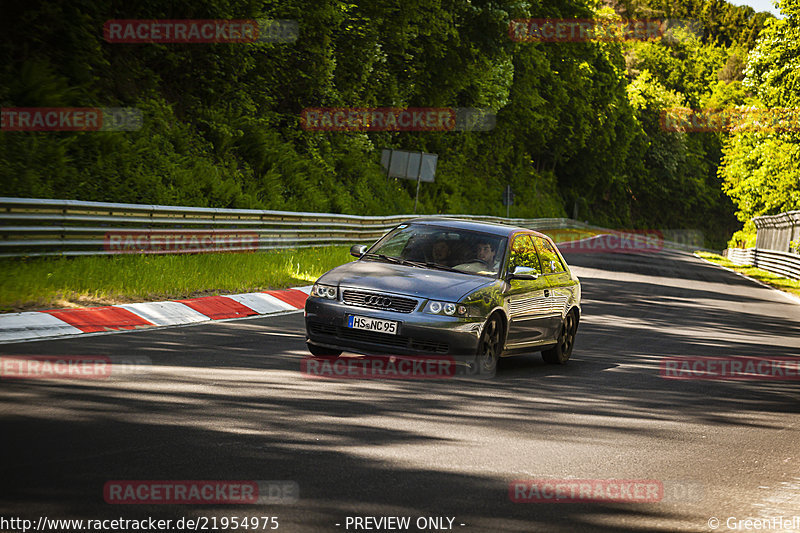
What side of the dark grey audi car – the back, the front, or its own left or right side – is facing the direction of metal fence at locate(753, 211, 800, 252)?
back

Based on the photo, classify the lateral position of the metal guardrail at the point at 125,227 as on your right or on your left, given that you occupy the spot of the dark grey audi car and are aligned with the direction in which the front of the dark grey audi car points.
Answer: on your right

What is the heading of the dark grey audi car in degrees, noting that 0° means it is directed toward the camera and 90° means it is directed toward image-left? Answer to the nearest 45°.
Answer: approximately 45°

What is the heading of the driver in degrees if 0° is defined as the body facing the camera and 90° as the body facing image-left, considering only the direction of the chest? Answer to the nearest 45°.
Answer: approximately 45°

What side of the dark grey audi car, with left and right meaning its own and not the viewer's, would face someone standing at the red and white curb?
right

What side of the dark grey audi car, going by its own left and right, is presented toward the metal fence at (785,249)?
back

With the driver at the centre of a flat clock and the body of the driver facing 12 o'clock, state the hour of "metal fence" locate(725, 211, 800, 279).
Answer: The metal fence is roughly at 5 o'clock from the driver.

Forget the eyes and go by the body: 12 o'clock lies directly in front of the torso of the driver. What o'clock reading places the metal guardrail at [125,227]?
The metal guardrail is roughly at 3 o'clock from the driver.

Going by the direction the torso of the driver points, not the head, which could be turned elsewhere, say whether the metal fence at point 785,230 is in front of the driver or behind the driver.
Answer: behind
